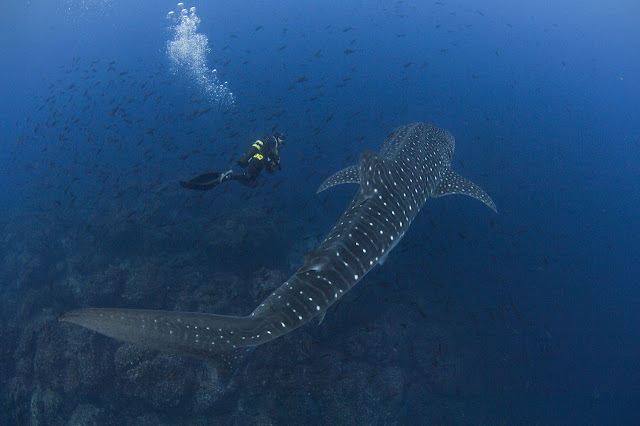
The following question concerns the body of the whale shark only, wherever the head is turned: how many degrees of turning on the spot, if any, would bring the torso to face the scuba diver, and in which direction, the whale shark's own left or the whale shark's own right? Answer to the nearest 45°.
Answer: approximately 45° to the whale shark's own left

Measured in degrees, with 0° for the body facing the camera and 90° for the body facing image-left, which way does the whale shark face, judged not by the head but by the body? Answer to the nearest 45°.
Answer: approximately 225°
